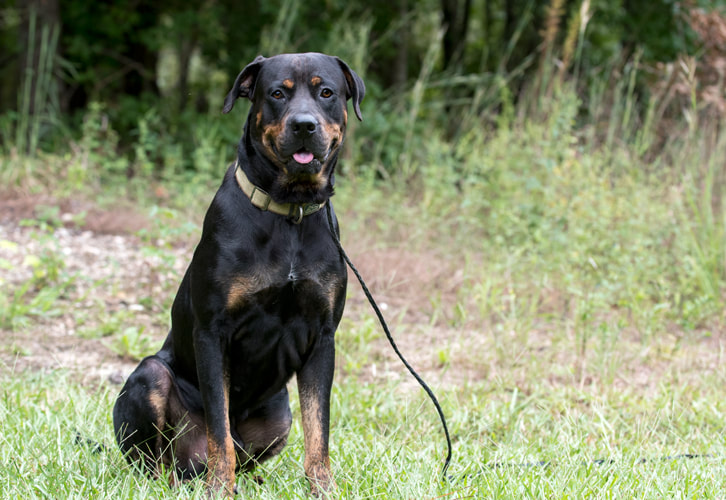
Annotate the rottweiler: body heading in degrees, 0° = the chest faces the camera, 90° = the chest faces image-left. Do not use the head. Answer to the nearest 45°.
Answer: approximately 315°
